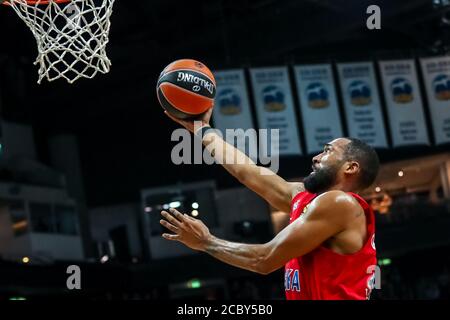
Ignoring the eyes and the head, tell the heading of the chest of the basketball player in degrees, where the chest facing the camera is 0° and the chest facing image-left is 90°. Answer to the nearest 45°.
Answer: approximately 90°

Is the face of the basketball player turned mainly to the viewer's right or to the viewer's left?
to the viewer's left
